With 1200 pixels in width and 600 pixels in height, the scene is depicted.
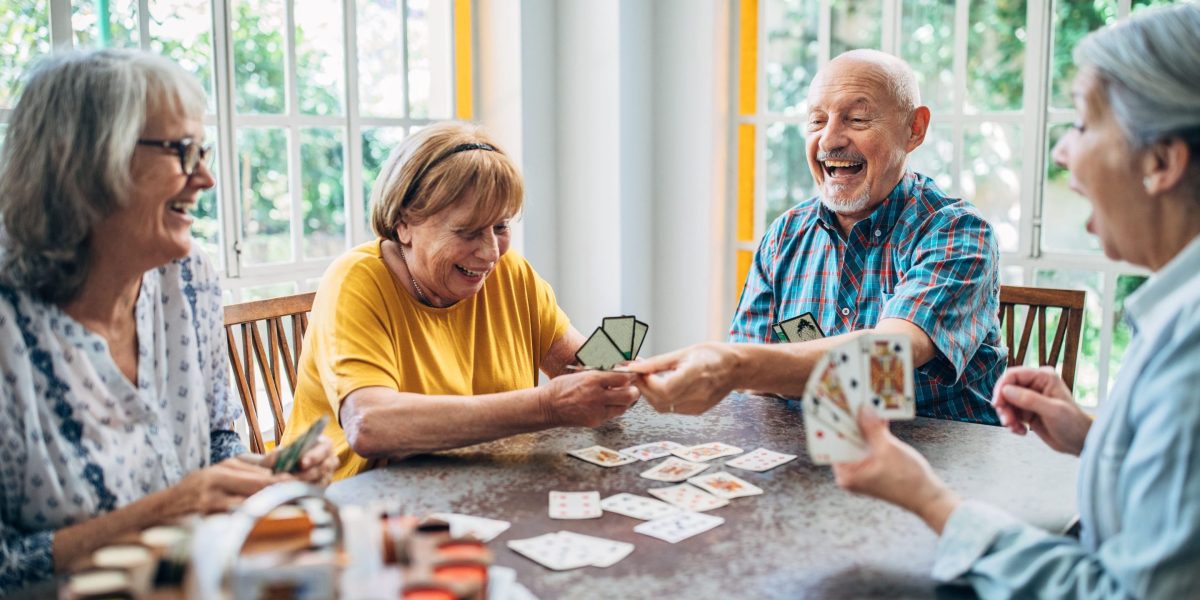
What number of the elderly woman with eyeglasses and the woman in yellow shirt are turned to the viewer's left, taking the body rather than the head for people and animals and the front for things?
0

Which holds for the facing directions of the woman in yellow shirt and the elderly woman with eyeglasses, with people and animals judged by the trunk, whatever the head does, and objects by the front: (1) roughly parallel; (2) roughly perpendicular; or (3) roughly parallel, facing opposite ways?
roughly parallel

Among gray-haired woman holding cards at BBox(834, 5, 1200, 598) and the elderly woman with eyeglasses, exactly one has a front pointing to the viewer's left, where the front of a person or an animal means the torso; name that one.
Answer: the gray-haired woman holding cards

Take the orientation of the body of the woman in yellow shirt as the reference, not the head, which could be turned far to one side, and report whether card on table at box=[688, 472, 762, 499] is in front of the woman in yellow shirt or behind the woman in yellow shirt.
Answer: in front

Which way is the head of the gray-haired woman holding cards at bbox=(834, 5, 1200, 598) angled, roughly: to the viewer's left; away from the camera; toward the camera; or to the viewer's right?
to the viewer's left

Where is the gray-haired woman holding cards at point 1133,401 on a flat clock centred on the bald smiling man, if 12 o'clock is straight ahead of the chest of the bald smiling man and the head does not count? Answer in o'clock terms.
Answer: The gray-haired woman holding cards is roughly at 10 o'clock from the bald smiling man.

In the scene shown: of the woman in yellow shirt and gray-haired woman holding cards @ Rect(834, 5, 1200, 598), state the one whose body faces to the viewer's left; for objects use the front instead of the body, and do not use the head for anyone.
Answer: the gray-haired woman holding cards

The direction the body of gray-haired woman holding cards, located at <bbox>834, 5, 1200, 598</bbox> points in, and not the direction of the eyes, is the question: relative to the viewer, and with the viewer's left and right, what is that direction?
facing to the left of the viewer

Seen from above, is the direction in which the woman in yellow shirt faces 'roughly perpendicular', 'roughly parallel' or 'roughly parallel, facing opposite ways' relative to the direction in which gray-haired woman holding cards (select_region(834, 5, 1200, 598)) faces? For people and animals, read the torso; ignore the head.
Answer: roughly parallel, facing opposite ways

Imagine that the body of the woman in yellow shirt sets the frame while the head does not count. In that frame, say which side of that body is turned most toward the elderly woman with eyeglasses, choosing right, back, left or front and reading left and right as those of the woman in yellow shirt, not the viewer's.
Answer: right

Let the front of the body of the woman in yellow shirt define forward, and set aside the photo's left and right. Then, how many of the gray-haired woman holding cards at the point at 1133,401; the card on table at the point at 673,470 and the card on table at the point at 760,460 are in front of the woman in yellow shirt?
3

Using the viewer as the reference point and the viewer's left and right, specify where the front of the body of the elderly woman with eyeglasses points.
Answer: facing the viewer and to the right of the viewer

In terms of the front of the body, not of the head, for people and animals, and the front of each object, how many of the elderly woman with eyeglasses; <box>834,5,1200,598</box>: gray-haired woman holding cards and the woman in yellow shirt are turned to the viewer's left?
1

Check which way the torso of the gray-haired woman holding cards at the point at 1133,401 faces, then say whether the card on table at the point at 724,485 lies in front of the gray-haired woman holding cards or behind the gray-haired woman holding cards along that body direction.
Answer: in front
